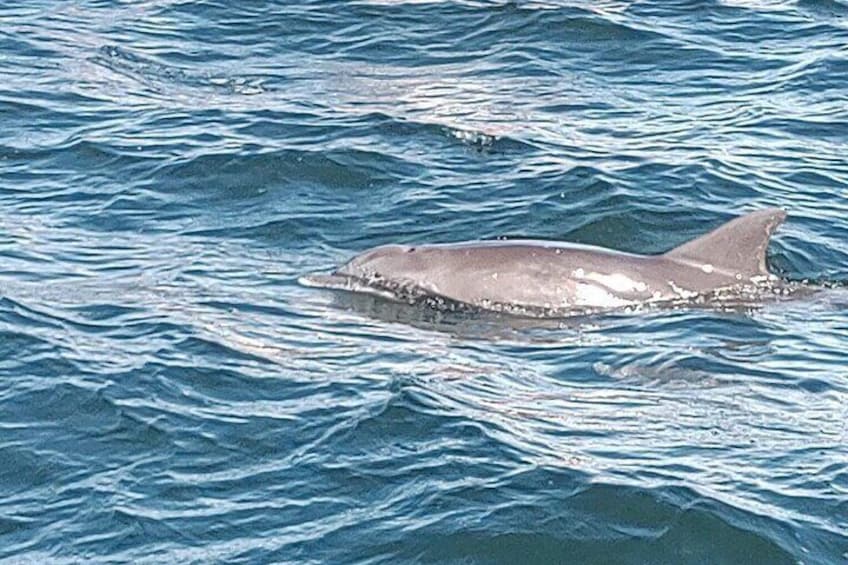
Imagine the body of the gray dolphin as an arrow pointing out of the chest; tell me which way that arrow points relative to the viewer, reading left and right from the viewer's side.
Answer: facing to the left of the viewer
